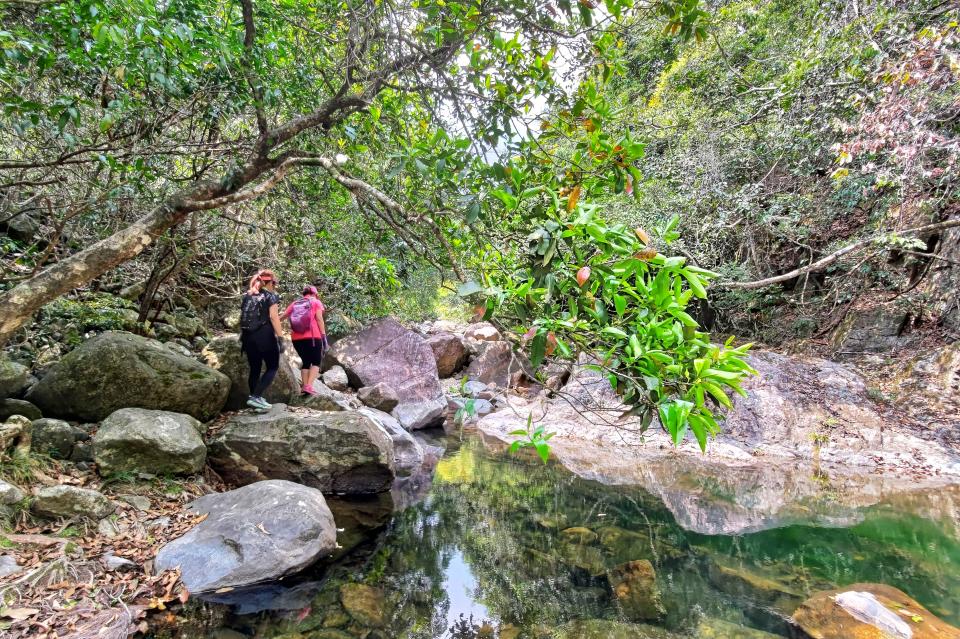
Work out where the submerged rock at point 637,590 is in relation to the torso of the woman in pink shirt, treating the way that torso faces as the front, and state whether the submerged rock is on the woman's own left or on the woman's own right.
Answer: on the woman's own right

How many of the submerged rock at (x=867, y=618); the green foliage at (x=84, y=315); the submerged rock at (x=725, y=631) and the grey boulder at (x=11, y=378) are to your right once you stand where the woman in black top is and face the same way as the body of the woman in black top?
2

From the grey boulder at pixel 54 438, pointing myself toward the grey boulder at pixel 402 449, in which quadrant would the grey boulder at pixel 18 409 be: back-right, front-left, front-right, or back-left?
back-left

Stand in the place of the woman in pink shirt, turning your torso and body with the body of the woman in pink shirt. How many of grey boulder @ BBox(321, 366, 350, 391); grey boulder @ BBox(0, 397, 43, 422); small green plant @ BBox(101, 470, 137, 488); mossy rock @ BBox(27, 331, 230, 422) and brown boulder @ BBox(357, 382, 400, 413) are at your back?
3

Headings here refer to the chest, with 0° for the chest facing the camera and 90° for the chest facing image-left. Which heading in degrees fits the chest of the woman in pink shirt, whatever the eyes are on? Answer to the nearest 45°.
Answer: approximately 225°

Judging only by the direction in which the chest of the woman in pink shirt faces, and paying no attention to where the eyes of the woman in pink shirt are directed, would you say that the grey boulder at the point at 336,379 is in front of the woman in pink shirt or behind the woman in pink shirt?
in front

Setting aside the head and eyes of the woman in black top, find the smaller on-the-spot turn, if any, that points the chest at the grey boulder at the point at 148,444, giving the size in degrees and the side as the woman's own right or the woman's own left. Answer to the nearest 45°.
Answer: approximately 180°

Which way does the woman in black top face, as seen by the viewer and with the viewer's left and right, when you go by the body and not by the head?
facing away from the viewer and to the right of the viewer

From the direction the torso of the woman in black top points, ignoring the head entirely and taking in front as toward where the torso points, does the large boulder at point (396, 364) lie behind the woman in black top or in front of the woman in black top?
in front

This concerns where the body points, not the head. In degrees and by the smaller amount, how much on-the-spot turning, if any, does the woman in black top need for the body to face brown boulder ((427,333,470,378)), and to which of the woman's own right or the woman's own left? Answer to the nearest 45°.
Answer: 0° — they already face it
